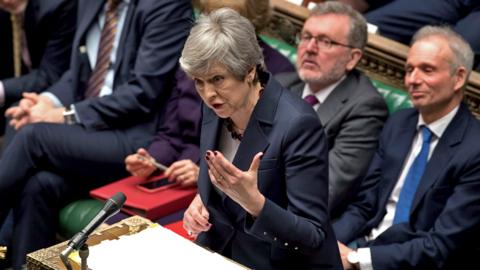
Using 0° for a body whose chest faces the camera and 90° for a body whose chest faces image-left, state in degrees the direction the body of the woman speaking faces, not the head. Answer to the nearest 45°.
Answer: approximately 45°

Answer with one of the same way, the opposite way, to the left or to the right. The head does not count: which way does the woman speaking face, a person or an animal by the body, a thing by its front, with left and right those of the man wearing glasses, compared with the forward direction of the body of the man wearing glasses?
the same way

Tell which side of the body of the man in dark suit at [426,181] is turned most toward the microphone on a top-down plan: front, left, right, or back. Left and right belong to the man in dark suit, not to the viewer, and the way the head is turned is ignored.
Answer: front

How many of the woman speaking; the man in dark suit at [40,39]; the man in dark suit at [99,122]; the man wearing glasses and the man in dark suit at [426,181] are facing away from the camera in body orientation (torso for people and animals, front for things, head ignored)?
0

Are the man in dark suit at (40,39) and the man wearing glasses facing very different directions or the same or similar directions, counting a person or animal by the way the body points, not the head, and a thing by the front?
same or similar directions

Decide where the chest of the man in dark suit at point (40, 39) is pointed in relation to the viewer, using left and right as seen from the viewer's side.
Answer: facing the viewer and to the left of the viewer

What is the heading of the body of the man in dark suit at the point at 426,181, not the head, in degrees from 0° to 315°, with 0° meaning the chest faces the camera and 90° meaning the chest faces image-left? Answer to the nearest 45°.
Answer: approximately 45°

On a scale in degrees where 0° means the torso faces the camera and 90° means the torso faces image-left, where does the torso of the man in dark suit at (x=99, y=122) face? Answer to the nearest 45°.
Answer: approximately 45°

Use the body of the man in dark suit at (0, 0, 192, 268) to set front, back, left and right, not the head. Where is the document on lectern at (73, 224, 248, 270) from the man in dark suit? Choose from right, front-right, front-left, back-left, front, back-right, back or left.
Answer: front-left

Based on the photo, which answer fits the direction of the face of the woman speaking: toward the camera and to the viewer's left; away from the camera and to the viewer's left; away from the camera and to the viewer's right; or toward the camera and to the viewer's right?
toward the camera and to the viewer's left

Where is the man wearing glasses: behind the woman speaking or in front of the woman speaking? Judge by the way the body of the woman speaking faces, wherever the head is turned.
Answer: behind

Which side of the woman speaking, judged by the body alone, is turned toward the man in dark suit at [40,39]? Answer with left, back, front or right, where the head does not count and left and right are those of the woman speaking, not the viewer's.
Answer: right

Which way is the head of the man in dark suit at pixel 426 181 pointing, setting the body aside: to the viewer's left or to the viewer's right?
to the viewer's left

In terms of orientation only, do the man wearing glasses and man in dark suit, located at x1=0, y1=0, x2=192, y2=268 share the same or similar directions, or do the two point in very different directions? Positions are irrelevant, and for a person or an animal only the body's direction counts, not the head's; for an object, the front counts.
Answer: same or similar directions
